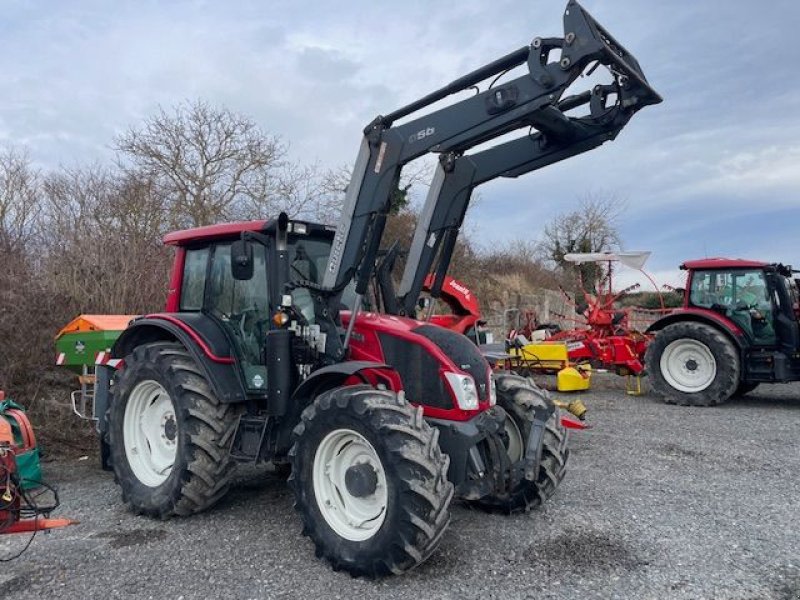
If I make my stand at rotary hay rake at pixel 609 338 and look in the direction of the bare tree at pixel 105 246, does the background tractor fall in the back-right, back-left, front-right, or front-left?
back-left

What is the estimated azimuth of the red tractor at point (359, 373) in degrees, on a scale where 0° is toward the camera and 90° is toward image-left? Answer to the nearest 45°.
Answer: approximately 315°

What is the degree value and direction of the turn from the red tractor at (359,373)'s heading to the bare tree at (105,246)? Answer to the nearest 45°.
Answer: approximately 180°

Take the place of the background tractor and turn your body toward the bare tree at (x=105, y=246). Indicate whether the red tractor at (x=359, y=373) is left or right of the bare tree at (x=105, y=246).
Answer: left

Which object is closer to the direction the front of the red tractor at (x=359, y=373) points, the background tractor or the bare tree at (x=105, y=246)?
the background tractor

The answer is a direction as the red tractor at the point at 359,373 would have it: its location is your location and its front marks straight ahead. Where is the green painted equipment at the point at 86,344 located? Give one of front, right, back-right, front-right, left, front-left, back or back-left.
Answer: back

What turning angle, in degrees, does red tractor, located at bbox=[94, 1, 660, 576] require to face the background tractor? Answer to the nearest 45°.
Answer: approximately 90° to its left
